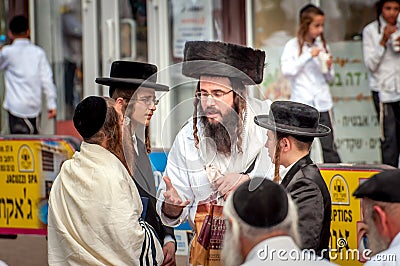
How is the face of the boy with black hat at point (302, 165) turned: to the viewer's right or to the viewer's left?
to the viewer's left

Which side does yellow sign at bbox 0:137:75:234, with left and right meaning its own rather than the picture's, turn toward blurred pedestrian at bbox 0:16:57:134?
back

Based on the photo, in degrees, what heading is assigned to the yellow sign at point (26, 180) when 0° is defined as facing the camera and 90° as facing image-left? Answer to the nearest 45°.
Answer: approximately 0°

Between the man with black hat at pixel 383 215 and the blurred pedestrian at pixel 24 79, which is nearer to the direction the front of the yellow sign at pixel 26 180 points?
the man with black hat

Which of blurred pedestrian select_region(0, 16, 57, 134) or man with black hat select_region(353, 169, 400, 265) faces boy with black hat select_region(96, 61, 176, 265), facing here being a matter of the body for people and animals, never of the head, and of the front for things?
man with black hat select_region(353, 169, 400, 265)

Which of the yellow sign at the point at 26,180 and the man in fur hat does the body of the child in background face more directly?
the man in fur hat

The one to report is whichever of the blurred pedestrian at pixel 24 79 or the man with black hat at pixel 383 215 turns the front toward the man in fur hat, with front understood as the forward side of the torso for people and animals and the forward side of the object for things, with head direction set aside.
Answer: the man with black hat

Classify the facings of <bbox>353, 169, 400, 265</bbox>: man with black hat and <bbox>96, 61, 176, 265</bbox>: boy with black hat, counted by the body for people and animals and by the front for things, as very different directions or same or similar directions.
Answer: very different directions

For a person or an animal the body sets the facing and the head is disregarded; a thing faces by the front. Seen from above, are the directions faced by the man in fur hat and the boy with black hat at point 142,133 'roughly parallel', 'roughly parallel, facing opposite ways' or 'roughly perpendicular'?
roughly perpendicular

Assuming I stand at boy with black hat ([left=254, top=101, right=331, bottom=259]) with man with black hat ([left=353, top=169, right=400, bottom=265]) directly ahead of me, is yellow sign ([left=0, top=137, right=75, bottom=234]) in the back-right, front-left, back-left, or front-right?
back-right
